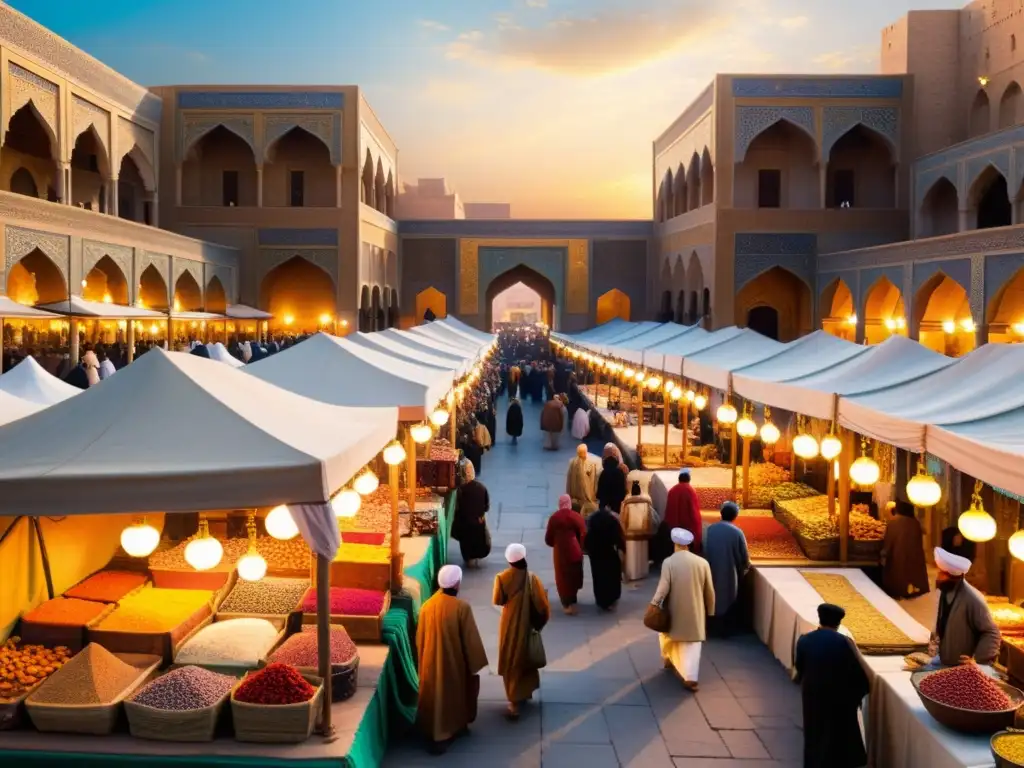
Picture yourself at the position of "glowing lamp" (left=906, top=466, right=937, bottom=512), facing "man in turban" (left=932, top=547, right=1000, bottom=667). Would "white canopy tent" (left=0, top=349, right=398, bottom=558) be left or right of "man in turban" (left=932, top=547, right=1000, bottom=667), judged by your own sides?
right

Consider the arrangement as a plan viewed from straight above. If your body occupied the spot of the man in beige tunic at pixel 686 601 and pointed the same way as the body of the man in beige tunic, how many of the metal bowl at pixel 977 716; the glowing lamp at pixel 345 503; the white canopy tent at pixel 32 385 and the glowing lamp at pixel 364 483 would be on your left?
3

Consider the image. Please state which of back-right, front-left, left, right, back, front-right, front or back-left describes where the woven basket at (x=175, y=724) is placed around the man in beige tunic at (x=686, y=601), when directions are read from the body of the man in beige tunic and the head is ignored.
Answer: back-left

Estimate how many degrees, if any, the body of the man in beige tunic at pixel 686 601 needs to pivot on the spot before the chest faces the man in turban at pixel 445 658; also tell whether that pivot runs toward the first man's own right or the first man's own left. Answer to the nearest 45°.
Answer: approximately 135° to the first man's own left

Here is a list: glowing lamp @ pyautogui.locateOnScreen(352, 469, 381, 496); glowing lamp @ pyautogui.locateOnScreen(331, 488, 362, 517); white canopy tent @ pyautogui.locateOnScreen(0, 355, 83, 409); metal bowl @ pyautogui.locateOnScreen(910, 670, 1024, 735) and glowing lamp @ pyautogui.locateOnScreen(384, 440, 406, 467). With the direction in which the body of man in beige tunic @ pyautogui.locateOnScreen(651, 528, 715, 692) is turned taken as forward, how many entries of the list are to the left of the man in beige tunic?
4

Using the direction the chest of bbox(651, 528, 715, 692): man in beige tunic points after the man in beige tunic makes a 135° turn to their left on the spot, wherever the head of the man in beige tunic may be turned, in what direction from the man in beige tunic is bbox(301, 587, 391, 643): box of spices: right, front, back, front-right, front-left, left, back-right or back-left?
front

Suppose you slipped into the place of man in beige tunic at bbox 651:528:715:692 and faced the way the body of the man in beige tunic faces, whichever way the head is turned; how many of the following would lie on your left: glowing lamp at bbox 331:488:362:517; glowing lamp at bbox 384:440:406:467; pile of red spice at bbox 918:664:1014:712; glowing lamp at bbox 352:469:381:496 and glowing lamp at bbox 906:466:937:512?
3

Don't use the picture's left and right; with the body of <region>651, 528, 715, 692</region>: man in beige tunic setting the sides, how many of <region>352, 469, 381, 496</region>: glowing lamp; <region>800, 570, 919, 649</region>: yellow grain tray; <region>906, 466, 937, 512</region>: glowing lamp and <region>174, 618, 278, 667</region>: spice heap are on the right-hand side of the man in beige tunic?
2

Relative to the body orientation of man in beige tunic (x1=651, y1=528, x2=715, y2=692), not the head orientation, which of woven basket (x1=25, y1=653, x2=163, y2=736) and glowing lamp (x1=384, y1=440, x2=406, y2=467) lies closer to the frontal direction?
the glowing lamp

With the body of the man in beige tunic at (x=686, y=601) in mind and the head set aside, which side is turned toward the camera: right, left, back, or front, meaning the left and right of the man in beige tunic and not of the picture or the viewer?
back

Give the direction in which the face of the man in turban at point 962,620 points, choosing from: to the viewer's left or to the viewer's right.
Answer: to the viewer's left
